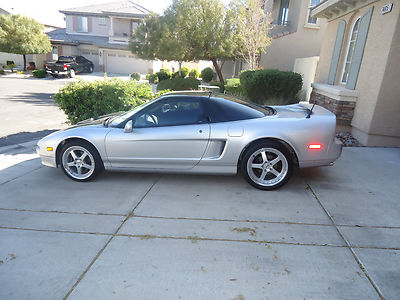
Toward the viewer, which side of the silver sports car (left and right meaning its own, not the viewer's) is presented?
left

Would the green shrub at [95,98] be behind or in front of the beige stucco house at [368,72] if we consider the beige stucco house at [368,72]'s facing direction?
in front

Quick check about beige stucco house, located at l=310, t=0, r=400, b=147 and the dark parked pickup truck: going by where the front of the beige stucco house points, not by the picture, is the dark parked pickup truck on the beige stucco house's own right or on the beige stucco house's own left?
on the beige stucco house's own right

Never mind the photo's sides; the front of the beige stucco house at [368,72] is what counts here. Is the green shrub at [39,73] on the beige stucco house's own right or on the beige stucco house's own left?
on the beige stucco house's own right

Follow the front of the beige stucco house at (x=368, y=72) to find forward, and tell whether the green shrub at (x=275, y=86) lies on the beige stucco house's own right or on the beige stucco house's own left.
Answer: on the beige stucco house's own right

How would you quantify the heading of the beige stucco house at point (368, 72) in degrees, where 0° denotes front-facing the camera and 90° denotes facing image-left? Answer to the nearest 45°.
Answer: approximately 45°

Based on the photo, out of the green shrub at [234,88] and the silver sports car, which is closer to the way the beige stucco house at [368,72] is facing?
the silver sports car

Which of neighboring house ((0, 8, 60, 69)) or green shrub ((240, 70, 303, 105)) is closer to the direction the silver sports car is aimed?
the neighboring house

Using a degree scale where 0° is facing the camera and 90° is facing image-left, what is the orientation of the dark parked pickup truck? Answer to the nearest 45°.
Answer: approximately 225°

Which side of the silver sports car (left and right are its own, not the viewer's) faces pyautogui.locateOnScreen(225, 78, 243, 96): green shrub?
right

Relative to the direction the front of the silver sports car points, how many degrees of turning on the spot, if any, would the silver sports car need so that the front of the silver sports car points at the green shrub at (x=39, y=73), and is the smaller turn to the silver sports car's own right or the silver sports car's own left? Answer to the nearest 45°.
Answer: approximately 45° to the silver sports car's own right
